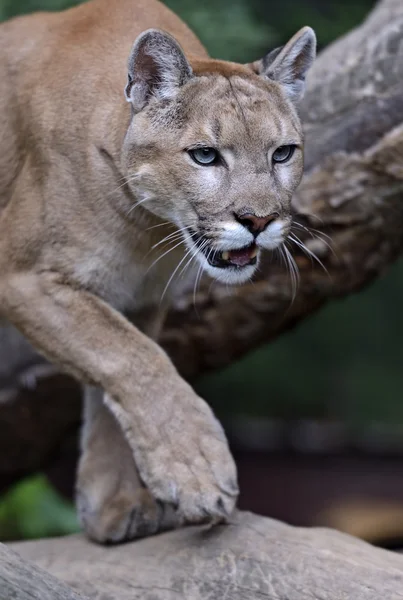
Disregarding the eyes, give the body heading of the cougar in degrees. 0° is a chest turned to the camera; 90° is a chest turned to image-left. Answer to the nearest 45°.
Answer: approximately 315°

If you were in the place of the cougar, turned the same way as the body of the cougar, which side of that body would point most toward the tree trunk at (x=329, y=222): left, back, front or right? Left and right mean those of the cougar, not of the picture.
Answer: left
